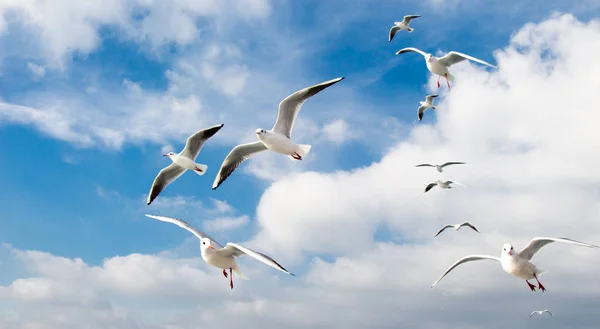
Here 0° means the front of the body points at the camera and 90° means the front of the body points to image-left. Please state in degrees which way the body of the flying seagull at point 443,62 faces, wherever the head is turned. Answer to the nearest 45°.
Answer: approximately 45°

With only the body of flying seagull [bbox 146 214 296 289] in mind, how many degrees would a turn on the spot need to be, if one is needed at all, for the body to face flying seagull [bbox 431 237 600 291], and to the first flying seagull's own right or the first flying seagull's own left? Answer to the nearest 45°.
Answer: approximately 135° to the first flying seagull's own left

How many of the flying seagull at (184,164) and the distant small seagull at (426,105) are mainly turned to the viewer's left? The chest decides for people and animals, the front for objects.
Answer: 2

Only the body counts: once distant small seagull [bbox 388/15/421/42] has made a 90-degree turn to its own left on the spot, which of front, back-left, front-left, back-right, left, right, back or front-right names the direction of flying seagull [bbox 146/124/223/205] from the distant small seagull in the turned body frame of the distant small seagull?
front-right

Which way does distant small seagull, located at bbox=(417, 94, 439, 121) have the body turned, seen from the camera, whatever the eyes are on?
to the viewer's left

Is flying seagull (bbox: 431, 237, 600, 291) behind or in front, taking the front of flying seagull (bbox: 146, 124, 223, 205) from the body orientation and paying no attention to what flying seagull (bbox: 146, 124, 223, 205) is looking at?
behind

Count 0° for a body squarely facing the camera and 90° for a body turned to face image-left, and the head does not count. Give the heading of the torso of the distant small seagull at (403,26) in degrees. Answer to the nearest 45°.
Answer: approximately 90°

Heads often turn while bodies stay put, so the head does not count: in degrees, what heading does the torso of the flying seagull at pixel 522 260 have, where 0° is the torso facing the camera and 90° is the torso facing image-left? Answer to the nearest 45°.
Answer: approximately 45°

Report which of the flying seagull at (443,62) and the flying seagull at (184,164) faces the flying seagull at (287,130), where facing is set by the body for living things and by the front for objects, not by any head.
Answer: the flying seagull at (443,62)

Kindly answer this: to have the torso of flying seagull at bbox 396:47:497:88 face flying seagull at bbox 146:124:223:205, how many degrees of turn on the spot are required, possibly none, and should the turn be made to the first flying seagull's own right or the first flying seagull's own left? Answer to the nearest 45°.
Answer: approximately 45° to the first flying seagull's own right
